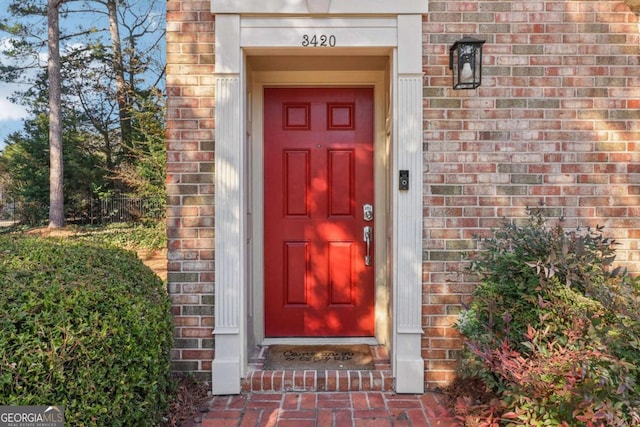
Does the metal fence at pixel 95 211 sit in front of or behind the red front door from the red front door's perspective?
behind

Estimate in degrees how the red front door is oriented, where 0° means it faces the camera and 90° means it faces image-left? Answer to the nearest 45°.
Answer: approximately 0°

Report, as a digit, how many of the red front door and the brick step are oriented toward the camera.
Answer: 2

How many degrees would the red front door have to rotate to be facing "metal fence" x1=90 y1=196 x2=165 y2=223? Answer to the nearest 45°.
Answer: approximately 135° to its right

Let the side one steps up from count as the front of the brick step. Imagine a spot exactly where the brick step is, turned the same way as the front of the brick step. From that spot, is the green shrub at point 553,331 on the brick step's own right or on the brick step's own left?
on the brick step's own left

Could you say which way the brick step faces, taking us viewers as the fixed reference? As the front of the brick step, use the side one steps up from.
facing the viewer

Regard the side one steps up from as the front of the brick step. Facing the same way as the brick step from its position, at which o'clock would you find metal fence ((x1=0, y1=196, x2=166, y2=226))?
The metal fence is roughly at 5 o'clock from the brick step.

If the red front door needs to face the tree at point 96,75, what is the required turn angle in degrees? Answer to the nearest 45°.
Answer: approximately 135° to its right
